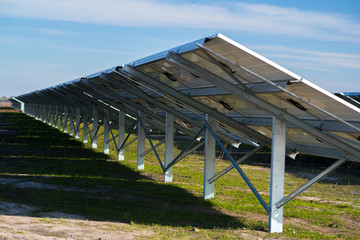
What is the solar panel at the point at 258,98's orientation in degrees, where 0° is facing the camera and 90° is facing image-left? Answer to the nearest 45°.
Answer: approximately 225°
